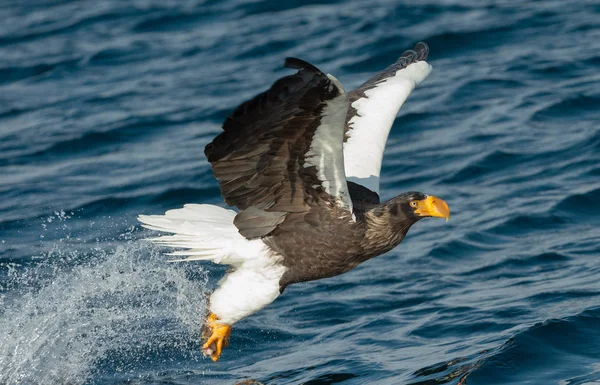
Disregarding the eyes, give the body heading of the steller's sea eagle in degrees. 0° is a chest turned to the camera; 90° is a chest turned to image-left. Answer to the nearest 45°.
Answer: approximately 270°
